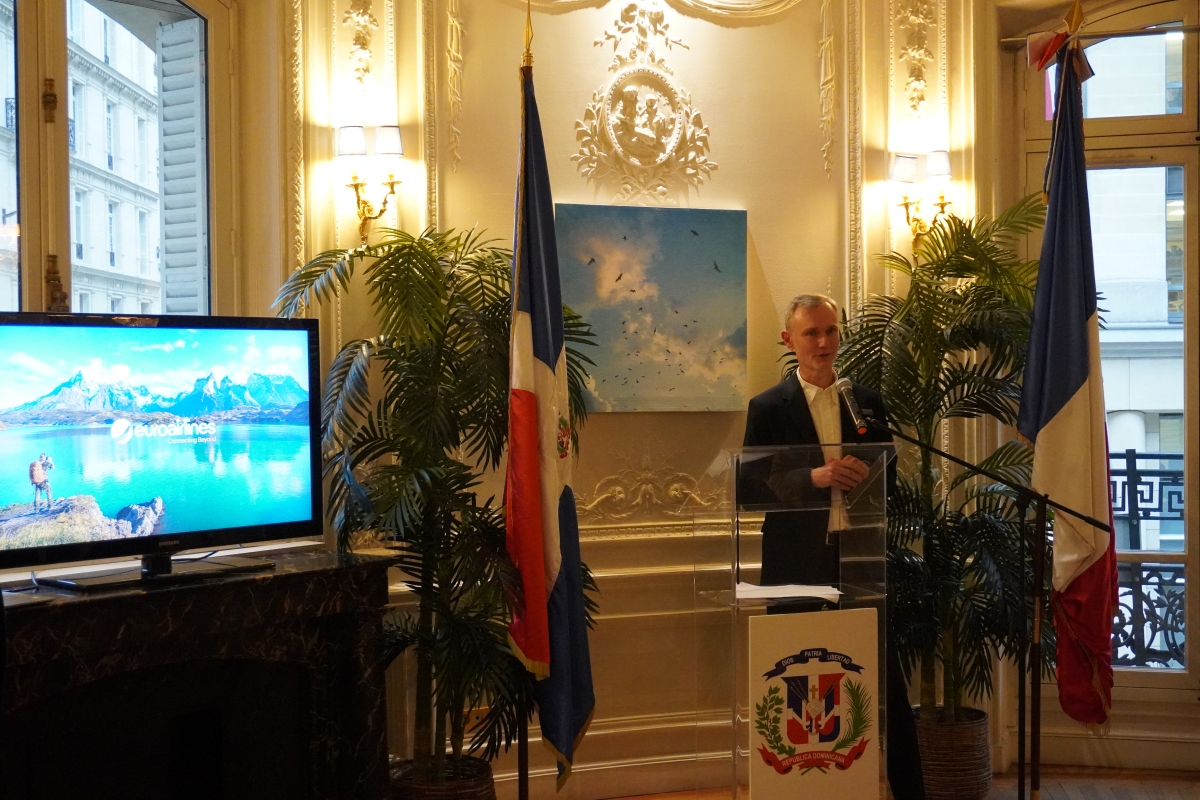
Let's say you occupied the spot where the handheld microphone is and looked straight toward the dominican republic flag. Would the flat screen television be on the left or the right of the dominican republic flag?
left

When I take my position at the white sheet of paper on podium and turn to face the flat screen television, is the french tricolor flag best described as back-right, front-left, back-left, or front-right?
back-right

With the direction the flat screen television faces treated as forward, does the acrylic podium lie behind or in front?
in front

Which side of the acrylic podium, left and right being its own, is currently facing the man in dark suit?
back

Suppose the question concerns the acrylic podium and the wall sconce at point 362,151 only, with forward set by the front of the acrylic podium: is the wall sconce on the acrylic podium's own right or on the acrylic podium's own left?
on the acrylic podium's own right

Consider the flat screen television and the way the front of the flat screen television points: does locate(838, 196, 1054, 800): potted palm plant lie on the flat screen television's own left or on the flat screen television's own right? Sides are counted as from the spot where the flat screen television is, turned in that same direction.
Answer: on the flat screen television's own left

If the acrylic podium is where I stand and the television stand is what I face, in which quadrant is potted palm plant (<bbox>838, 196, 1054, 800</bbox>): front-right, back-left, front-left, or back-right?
back-right

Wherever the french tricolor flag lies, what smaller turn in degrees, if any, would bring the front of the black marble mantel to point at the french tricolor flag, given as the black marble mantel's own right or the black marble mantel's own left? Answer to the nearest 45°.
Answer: approximately 45° to the black marble mantel's own left

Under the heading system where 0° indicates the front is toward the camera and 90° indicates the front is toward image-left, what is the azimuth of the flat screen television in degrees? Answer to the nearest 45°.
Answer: approximately 315°

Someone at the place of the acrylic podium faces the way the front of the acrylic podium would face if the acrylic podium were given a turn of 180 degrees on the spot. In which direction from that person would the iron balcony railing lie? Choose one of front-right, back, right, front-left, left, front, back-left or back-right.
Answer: front-right

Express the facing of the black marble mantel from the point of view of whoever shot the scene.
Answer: facing the viewer and to the right of the viewer

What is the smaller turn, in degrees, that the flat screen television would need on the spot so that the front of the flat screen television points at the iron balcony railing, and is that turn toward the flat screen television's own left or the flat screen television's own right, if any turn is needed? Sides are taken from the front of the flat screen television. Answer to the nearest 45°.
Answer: approximately 45° to the flat screen television's own left

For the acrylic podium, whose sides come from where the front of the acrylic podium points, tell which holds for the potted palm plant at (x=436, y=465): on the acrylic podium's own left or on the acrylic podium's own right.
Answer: on the acrylic podium's own right

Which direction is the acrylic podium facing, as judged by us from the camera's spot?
facing the viewer

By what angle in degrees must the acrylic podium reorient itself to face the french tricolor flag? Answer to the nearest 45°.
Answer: approximately 135° to its left

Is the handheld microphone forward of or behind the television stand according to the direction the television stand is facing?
forward

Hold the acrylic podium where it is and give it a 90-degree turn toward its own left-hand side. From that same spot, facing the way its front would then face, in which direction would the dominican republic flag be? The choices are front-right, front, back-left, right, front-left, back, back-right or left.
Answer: back-left
